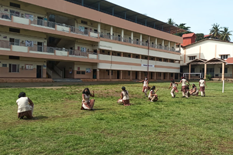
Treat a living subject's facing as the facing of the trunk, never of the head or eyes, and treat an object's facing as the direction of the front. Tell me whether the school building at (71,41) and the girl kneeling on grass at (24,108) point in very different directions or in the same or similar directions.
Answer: very different directions

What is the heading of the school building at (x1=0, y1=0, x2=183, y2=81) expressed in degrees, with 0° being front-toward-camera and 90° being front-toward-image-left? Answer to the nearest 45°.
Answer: approximately 315°

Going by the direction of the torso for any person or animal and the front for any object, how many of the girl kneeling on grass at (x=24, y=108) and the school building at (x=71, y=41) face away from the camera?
1

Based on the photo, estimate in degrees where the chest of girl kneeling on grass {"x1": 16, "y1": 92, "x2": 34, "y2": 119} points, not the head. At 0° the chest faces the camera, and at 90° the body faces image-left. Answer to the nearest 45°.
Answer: approximately 180°

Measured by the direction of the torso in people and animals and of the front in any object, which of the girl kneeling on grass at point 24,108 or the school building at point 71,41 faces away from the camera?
the girl kneeling on grass

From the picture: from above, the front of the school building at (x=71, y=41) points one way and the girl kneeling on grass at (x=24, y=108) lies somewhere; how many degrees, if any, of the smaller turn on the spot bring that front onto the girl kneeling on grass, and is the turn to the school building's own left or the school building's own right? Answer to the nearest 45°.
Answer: approximately 45° to the school building's own right
